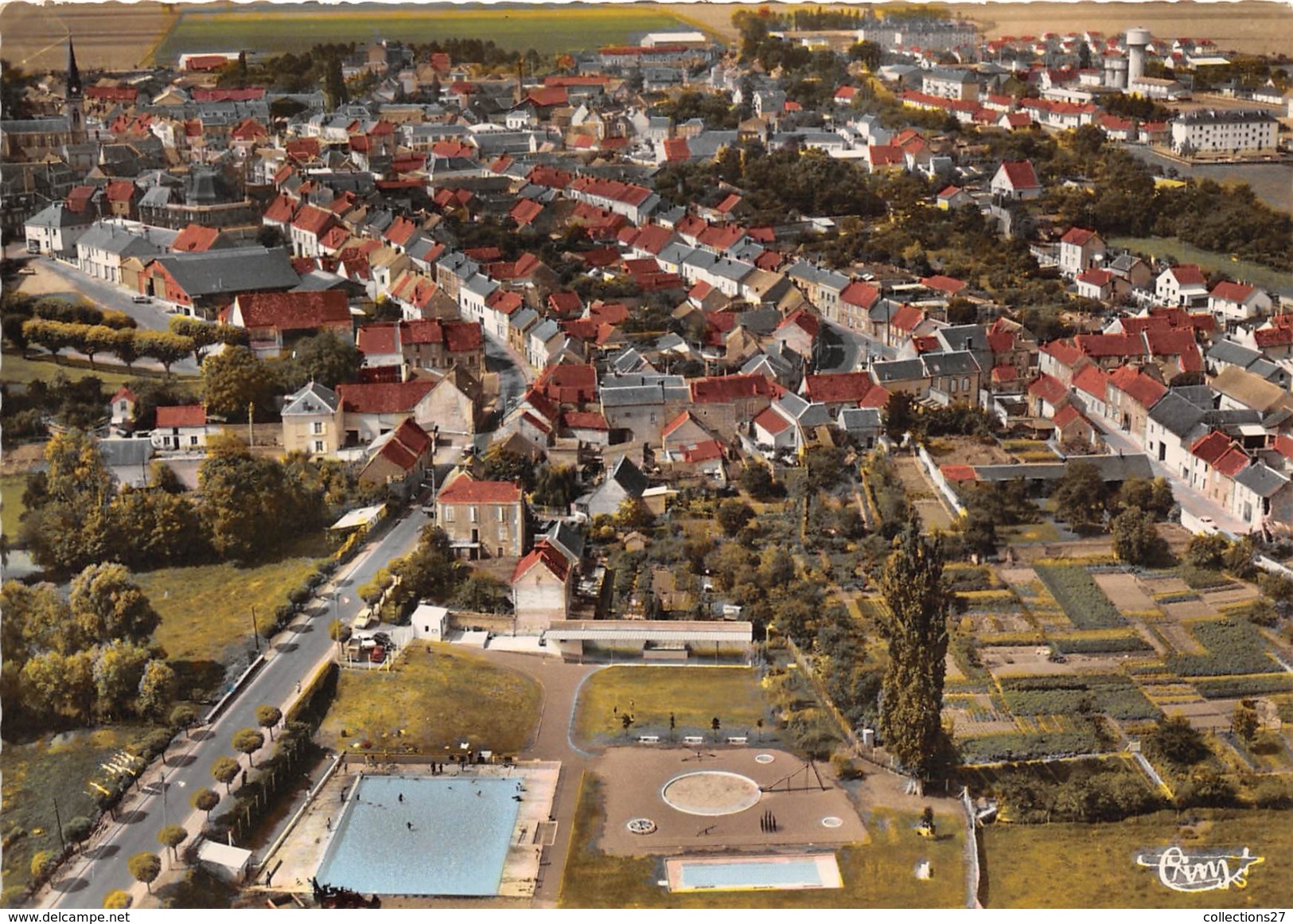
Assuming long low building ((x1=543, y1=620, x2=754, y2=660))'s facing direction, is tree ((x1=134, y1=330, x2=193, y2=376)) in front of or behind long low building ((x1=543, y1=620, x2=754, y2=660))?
behind

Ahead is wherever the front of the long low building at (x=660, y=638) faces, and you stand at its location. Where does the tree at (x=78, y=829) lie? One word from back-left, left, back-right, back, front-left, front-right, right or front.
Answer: front-right

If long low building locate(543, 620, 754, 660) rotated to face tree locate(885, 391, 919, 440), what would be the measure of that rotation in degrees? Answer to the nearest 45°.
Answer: approximately 135° to its left

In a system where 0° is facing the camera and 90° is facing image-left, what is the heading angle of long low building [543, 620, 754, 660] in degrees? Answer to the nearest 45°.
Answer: approximately 0°

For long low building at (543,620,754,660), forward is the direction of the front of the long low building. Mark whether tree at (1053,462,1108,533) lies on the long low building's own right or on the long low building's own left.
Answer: on the long low building's own left

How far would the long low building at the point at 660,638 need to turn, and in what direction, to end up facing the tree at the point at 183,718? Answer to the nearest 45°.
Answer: approximately 45° to its right

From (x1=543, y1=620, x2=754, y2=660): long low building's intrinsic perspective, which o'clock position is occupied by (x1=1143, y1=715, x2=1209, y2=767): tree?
The tree is roughly at 10 o'clock from the long low building.

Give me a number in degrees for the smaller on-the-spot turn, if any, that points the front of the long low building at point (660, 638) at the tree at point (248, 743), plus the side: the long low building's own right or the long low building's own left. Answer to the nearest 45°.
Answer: approximately 45° to the long low building's own right

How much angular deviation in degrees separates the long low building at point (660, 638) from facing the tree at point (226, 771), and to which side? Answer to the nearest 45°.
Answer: approximately 45° to its right

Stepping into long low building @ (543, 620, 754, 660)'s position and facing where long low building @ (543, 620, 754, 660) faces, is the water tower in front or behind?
behind

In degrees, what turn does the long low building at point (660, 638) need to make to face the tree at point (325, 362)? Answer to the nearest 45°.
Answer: approximately 135° to its right

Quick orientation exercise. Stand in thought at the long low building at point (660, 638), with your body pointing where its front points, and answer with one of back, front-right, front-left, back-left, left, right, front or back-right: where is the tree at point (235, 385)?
back-right
